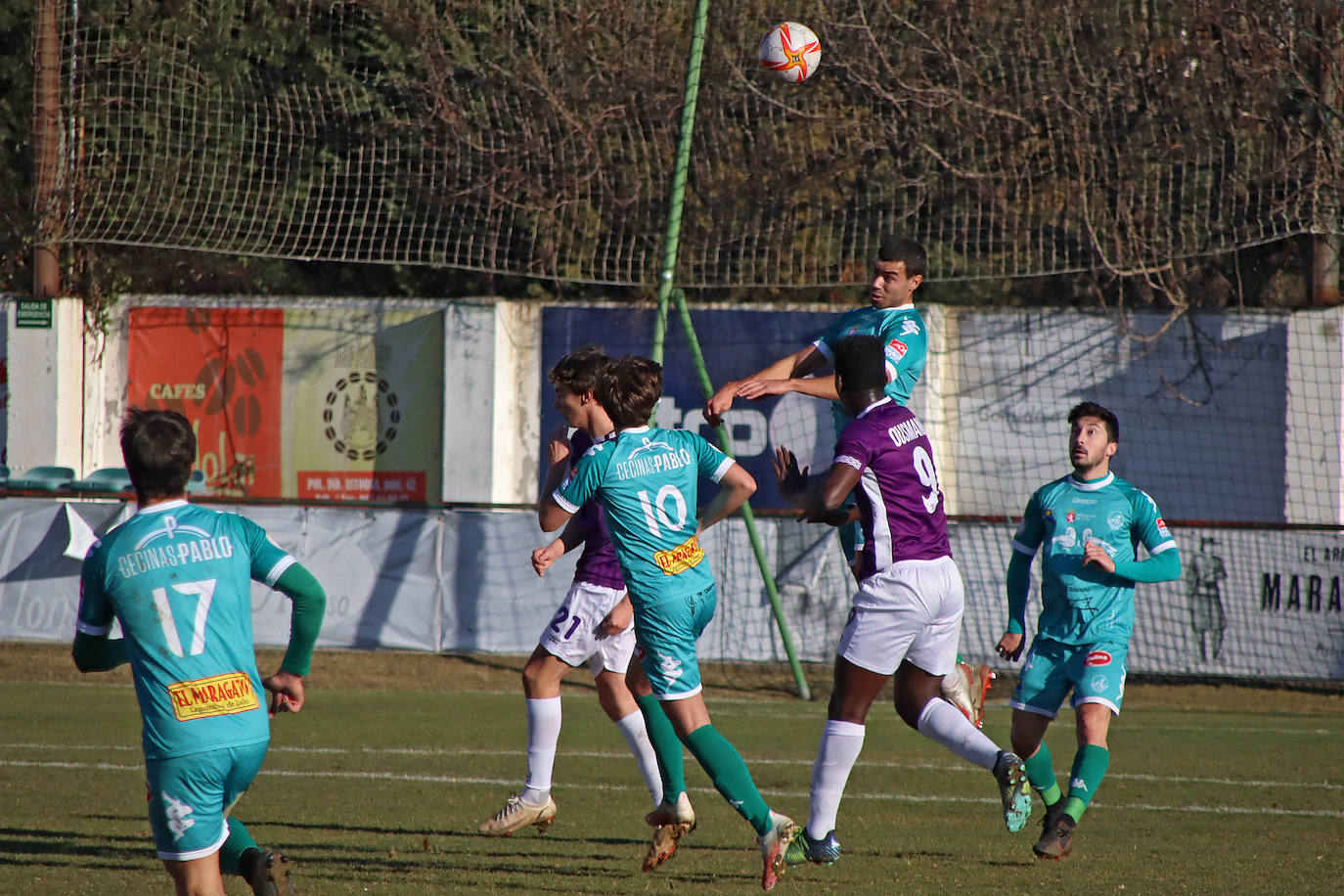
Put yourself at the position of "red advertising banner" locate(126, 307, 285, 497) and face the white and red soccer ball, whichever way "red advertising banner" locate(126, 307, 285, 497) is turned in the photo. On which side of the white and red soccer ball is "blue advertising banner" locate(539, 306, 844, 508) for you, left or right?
left

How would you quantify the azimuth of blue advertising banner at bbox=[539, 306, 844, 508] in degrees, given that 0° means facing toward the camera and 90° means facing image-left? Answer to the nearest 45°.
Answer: approximately 0°

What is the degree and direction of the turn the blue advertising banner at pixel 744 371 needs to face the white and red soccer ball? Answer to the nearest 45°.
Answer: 0° — it already faces it

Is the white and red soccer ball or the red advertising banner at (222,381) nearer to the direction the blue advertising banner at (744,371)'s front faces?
the white and red soccer ball

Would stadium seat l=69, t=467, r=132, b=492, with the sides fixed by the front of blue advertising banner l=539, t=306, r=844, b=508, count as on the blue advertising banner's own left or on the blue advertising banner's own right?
on the blue advertising banner's own right

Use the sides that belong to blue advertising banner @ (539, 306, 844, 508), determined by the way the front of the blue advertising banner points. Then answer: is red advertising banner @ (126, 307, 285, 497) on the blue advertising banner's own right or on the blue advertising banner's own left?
on the blue advertising banner's own right

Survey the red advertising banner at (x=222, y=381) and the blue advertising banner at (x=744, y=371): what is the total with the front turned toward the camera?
2
